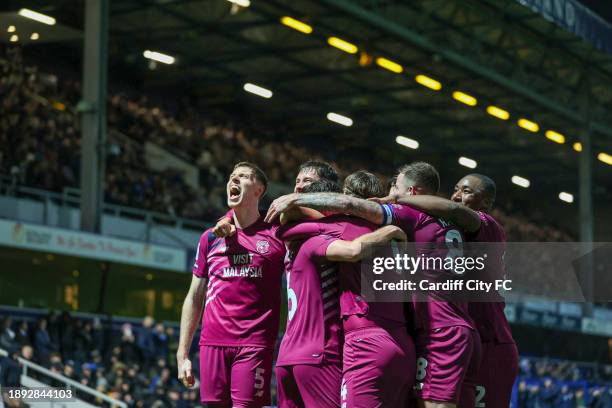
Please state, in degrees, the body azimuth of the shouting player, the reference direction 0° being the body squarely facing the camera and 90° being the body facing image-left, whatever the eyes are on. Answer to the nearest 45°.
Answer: approximately 0°

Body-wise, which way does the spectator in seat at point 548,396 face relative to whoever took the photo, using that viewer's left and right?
facing the viewer and to the left of the viewer

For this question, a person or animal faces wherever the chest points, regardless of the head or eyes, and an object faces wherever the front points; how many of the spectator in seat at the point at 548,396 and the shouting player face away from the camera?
0

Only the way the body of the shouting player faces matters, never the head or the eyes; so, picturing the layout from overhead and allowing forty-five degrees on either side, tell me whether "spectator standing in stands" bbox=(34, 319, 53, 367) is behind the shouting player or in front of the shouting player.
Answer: behind

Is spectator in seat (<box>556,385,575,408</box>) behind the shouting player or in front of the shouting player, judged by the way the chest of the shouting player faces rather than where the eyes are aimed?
behind
